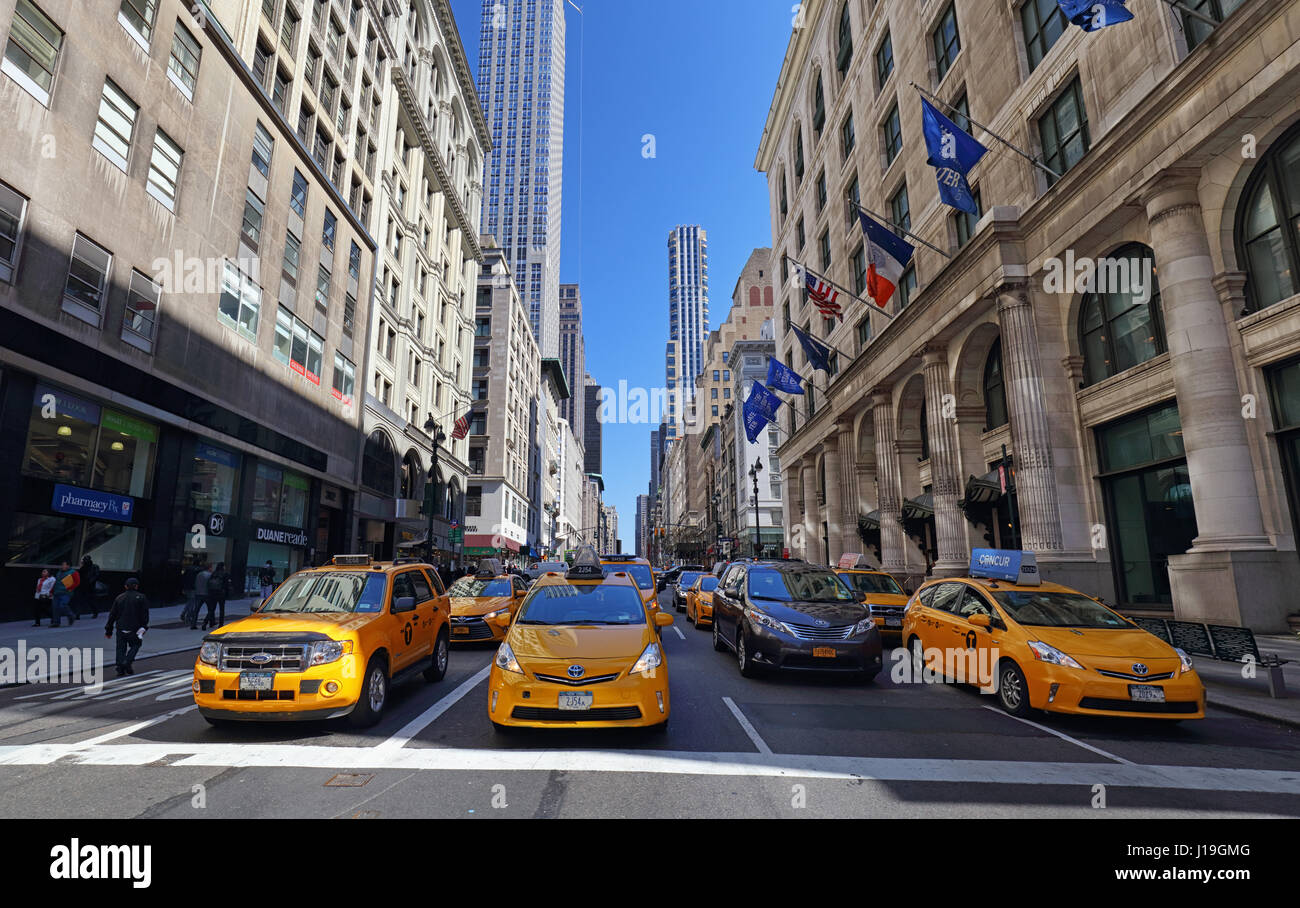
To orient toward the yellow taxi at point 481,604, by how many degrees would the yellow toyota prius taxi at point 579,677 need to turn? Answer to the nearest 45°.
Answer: approximately 180°

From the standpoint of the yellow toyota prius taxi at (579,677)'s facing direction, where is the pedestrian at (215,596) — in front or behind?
behind

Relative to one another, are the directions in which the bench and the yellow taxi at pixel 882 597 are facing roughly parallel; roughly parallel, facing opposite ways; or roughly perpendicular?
roughly perpendicular

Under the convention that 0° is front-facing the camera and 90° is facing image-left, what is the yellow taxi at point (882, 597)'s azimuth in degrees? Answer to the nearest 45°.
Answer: approximately 315°

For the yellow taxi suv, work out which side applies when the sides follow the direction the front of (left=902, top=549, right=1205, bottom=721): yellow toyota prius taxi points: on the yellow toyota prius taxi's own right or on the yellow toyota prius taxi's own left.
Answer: on the yellow toyota prius taxi's own right

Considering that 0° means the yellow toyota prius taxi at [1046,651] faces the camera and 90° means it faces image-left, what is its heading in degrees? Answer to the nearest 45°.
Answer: approximately 315°
